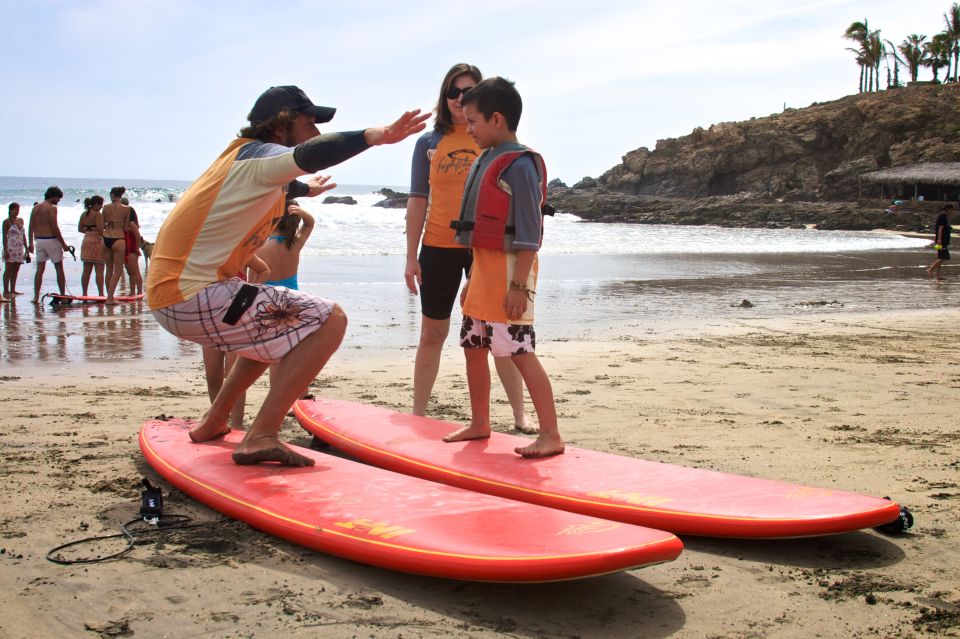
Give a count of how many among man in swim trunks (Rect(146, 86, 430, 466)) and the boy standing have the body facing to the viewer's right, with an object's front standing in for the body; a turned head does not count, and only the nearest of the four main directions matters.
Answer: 1

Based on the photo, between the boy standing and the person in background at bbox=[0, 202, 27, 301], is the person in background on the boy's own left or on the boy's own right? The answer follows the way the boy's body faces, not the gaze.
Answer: on the boy's own right

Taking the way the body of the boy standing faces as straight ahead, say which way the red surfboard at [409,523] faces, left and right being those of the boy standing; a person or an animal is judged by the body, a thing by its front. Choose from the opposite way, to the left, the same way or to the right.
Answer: to the left

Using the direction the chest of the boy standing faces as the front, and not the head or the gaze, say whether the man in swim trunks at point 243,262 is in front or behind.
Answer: in front

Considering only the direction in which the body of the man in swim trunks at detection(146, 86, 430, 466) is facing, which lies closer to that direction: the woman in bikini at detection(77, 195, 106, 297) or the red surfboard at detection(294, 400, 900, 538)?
the red surfboard

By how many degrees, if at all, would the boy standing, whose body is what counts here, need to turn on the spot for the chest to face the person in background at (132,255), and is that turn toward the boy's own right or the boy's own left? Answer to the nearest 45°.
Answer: approximately 90° to the boy's own right

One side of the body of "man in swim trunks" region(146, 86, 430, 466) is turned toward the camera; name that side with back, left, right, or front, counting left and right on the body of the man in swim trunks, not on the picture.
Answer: right

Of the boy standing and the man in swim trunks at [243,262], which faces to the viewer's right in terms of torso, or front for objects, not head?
the man in swim trunks

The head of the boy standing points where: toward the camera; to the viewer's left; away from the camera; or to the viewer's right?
to the viewer's left

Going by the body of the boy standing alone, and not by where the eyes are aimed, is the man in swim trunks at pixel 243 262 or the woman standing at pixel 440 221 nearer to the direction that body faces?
the man in swim trunks

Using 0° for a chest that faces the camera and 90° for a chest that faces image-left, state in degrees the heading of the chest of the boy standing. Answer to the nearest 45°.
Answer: approximately 45°

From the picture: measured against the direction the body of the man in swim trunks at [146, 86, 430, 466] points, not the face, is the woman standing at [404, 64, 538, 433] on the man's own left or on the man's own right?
on the man's own left

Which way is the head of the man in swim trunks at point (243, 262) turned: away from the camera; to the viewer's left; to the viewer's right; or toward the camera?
to the viewer's right
